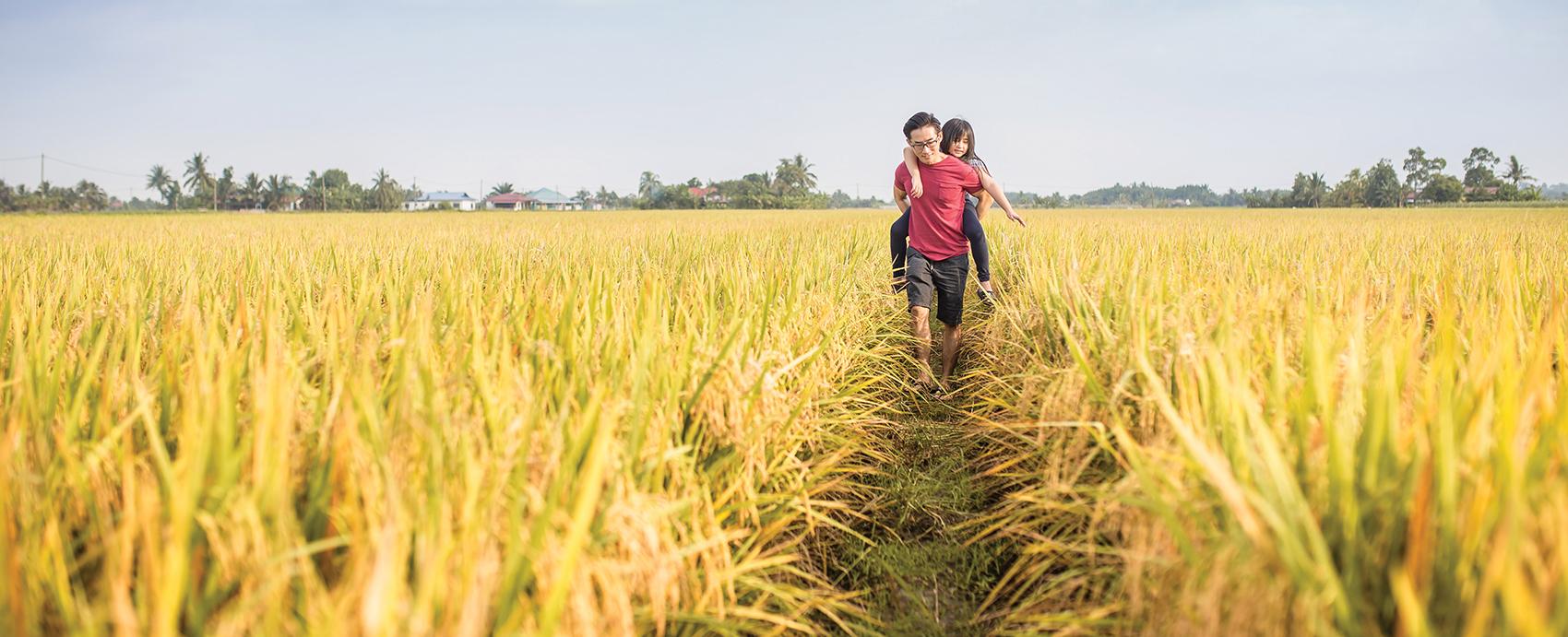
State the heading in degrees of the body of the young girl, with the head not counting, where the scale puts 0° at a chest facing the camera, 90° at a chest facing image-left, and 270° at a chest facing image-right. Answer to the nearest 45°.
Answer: approximately 0°

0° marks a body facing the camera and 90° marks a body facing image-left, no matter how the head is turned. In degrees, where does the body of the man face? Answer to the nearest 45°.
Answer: approximately 0°
